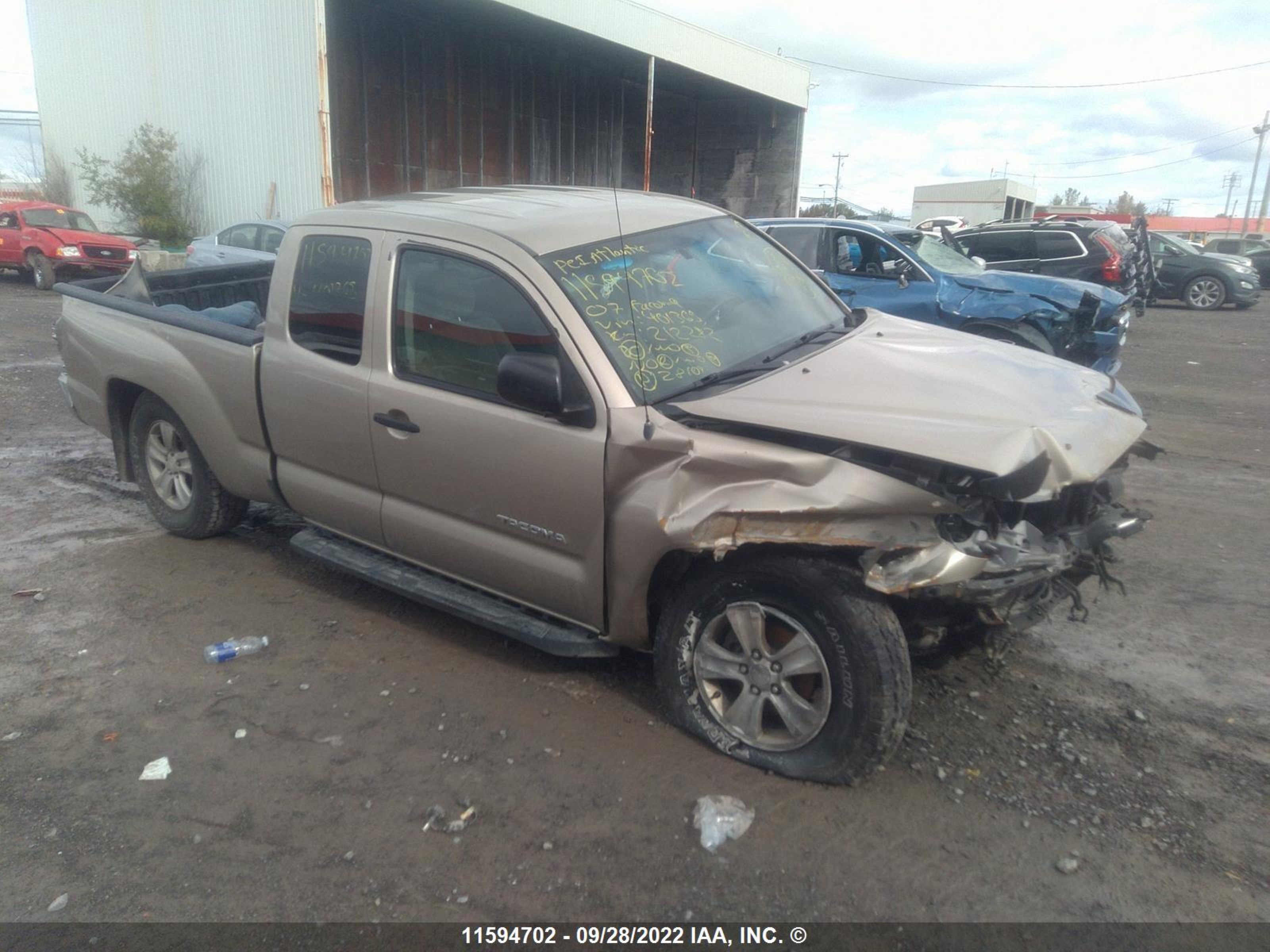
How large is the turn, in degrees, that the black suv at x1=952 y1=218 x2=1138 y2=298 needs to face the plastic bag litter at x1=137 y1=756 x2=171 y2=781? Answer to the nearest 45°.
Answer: approximately 135° to its left

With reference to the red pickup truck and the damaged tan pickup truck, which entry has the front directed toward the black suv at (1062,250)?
the red pickup truck

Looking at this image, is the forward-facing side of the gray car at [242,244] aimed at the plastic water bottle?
no

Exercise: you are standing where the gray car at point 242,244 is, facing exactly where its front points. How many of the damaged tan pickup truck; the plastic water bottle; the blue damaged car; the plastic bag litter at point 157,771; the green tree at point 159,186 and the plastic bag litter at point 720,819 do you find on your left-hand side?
1

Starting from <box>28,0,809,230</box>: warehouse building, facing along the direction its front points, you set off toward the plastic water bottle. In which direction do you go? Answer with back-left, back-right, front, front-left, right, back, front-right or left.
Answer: front-right

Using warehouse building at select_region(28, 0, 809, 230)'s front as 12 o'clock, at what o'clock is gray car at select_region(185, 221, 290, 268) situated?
The gray car is roughly at 2 o'clock from the warehouse building.

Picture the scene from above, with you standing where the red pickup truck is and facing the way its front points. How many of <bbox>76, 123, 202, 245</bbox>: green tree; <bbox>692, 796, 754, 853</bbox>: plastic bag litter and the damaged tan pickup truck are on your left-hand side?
1

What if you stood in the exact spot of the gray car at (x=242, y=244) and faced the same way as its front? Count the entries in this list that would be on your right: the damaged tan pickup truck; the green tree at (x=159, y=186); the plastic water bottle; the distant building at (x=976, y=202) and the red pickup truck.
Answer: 2

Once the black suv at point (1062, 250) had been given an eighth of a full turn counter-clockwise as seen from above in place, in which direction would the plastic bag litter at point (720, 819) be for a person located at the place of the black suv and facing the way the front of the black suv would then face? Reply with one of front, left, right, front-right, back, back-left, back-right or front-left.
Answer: left

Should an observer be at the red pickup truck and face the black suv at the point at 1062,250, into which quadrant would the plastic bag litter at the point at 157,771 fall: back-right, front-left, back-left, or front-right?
front-right

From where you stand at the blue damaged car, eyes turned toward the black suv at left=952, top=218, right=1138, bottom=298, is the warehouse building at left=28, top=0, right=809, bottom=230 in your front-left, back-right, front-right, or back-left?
front-left

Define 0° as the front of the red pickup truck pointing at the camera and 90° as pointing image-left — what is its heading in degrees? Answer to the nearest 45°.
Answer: approximately 315°

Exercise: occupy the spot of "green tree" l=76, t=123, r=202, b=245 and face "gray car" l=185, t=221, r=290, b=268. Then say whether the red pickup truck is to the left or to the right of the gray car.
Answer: right

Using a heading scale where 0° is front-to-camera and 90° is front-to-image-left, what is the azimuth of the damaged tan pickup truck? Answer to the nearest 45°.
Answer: approximately 315°

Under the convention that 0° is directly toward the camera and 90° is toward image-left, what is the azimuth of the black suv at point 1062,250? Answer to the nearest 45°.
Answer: approximately 135°

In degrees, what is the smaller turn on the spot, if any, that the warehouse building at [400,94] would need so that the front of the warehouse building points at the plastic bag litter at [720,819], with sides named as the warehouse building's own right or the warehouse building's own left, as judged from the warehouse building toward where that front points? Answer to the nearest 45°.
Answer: approximately 45° to the warehouse building's own right

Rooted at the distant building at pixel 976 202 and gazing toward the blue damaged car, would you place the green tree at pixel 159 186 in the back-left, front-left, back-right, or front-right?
front-right
